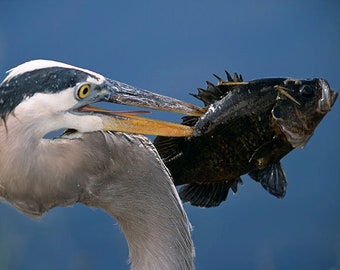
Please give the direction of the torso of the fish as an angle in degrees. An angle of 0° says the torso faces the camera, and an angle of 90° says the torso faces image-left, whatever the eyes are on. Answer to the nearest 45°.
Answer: approximately 270°

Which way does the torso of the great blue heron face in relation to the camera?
to the viewer's right
